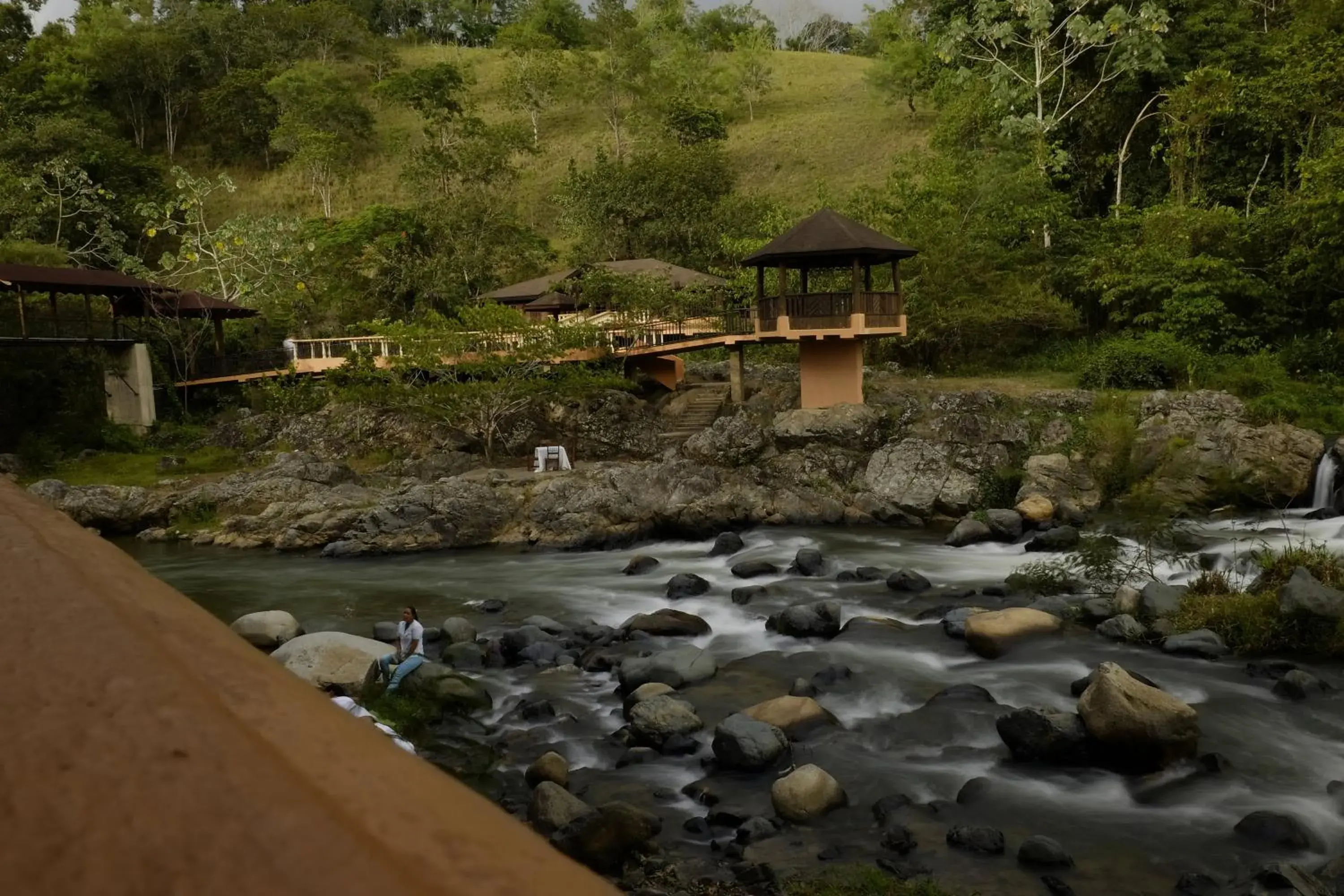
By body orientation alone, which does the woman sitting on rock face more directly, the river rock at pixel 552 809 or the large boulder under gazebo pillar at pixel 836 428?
the river rock

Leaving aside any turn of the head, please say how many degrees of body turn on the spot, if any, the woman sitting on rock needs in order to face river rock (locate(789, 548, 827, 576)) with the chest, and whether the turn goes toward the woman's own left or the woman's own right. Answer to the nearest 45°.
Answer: approximately 180°

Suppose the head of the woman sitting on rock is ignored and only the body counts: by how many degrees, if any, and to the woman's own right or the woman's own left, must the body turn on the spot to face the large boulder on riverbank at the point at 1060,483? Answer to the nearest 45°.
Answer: approximately 180°

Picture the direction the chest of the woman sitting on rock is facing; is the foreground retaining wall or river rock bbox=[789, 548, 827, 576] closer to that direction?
the foreground retaining wall

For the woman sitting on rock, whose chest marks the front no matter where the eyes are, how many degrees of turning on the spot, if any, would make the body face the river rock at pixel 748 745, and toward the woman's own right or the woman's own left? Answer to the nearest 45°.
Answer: approximately 90° to the woman's own left

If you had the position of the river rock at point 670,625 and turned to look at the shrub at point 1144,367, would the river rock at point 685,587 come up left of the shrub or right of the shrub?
left

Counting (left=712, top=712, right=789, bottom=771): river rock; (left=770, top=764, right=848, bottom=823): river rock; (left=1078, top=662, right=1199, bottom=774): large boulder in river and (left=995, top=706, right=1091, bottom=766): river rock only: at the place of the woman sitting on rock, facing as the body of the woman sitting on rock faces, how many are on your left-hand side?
4

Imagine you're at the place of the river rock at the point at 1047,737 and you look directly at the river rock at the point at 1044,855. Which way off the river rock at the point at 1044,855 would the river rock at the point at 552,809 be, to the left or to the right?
right

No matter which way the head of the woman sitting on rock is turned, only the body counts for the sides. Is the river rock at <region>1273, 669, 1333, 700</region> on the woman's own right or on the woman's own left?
on the woman's own left

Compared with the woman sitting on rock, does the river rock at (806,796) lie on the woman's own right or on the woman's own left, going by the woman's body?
on the woman's own left
